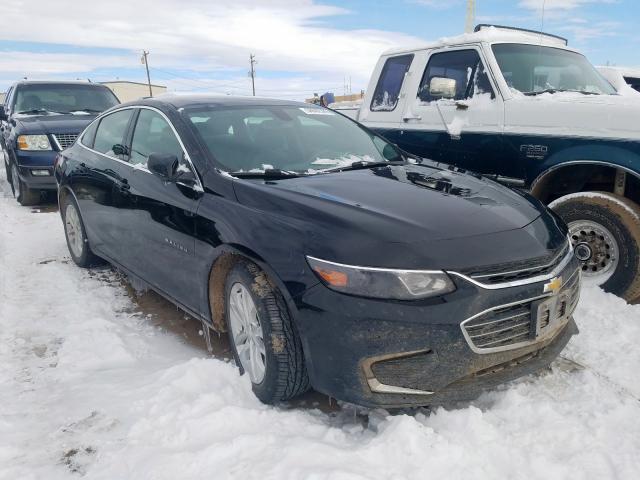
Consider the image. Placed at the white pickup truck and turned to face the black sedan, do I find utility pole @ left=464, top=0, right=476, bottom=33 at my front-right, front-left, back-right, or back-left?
back-right

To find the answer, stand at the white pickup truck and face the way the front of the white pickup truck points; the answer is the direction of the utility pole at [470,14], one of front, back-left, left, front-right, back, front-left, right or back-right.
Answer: back-left

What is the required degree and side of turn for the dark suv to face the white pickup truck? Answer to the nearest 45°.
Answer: approximately 45° to its left

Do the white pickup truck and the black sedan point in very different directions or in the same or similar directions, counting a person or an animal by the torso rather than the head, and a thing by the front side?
same or similar directions

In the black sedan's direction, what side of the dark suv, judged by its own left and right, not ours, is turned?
front

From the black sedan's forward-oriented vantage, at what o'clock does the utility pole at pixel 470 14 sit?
The utility pole is roughly at 8 o'clock from the black sedan.

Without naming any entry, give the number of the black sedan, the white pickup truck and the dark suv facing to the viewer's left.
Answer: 0

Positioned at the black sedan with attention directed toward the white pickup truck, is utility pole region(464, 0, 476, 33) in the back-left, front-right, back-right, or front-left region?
front-left

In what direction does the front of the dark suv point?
toward the camera

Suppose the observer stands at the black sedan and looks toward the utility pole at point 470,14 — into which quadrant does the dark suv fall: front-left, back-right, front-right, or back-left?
front-left

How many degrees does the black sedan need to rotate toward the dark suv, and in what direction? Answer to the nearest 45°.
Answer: approximately 180°

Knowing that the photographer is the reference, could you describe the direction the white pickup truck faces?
facing the viewer and to the right of the viewer

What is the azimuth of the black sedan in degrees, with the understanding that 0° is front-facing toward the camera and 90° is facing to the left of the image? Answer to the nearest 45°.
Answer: approximately 315°

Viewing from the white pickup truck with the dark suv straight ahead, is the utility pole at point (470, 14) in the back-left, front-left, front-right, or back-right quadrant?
front-right

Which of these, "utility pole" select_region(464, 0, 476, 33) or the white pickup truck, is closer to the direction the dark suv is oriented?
the white pickup truck
